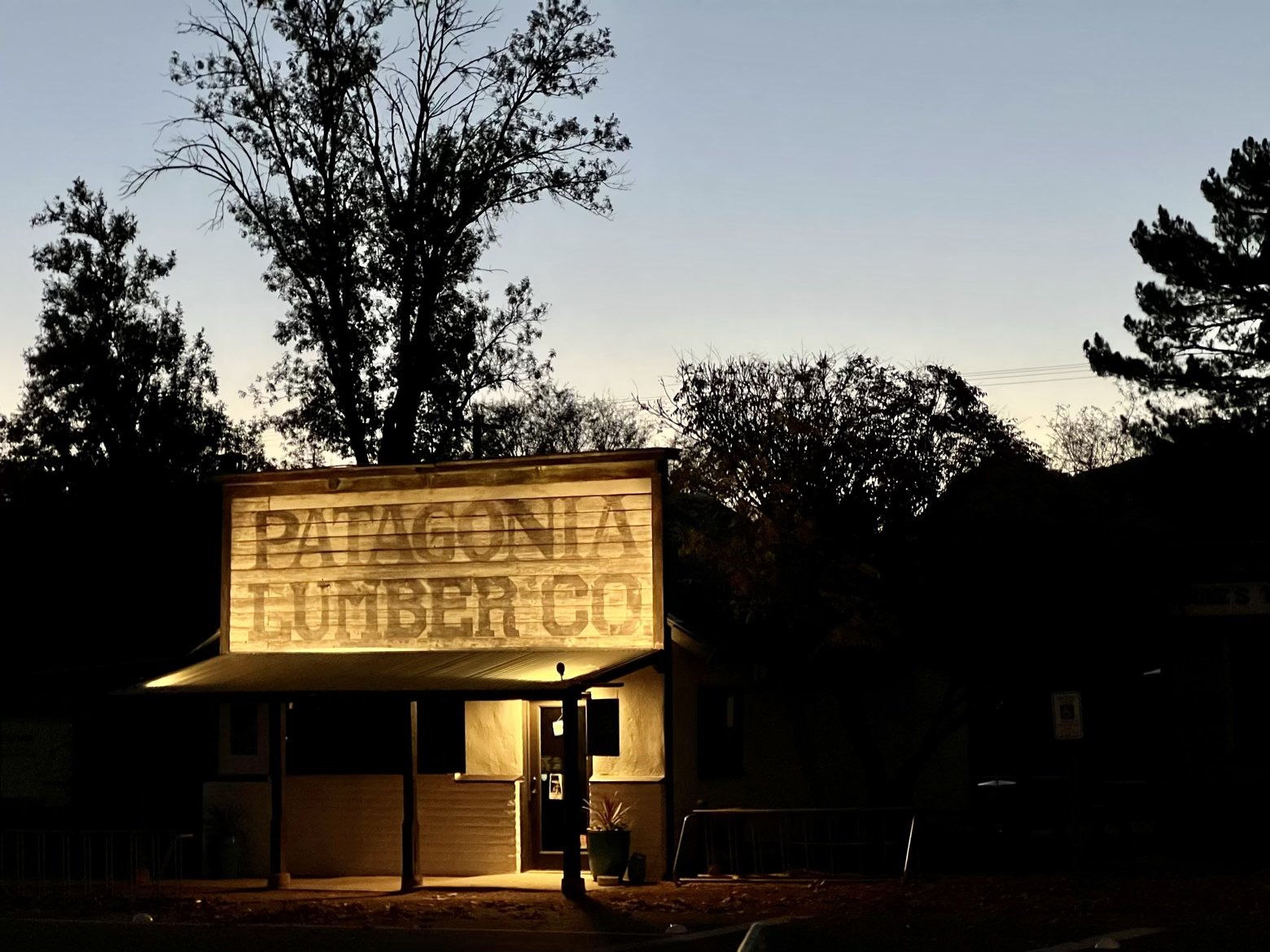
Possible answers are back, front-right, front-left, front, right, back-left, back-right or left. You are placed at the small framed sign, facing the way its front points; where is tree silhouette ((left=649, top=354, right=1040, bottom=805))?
back-right

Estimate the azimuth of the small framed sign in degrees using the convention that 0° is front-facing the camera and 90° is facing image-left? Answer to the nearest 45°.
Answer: approximately 0°

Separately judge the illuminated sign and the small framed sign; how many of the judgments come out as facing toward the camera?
2

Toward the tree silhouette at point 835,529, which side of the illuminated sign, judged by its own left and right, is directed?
left

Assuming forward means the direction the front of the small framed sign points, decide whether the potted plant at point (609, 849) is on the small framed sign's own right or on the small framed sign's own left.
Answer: on the small framed sign's own right

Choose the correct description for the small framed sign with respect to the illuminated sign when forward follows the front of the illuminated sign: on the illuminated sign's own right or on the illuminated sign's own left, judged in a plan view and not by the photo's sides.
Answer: on the illuminated sign's own left

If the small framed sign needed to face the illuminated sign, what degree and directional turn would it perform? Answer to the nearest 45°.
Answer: approximately 90° to its right

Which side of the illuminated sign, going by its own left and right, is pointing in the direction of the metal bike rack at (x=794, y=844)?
left

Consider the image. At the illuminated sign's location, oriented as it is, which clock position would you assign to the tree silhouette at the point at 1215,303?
The tree silhouette is roughly at 8 o'clock from the illuminated sign.

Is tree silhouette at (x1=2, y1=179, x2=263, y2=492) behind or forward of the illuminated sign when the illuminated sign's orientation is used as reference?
behind
